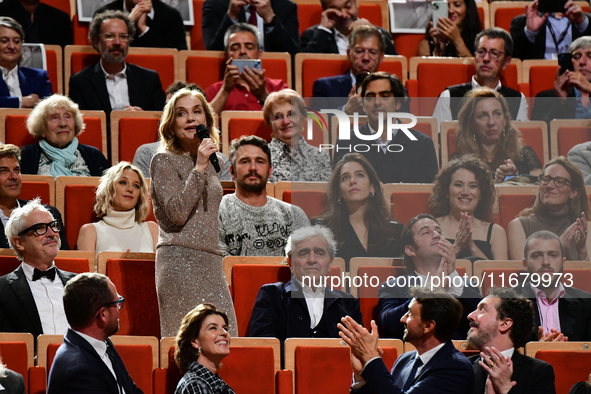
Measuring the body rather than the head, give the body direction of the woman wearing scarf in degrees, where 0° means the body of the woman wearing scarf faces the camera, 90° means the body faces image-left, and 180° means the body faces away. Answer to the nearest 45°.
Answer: approximately 0°

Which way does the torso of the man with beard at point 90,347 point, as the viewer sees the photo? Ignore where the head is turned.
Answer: to the viewer's right

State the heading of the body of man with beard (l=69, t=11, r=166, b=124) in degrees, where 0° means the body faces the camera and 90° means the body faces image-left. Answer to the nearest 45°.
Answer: approximately 0°

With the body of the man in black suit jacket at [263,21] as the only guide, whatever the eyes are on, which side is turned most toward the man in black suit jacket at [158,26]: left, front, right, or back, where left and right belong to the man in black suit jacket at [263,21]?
right

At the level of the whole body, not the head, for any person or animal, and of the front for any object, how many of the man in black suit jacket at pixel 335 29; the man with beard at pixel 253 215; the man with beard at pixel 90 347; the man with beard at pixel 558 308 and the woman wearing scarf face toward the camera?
4

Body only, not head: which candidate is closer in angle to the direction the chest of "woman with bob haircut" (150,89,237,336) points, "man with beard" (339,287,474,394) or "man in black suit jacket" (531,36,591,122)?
the man with beard

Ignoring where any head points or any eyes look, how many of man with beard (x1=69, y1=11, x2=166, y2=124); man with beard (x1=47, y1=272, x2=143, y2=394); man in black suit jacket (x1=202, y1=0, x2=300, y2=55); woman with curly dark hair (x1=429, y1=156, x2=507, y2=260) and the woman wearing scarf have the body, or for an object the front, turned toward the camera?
4

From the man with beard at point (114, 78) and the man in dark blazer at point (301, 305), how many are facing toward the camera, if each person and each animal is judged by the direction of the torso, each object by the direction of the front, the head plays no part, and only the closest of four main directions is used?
2

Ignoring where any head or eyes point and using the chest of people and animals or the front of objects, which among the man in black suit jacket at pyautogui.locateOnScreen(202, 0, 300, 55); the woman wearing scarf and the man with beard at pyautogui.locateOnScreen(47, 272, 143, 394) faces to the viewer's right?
the man with beard
